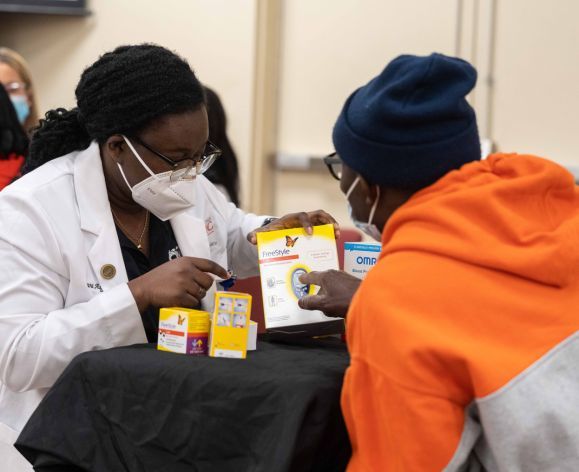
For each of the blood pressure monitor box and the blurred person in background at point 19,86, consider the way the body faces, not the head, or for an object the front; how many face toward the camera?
2

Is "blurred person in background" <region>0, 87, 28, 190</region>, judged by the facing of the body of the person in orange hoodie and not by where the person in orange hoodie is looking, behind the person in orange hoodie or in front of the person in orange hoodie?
in front

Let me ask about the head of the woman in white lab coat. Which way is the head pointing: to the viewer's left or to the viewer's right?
to the viewer's right

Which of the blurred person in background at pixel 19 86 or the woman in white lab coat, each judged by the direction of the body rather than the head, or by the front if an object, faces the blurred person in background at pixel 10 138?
the blurred person in background at pixel 19 86

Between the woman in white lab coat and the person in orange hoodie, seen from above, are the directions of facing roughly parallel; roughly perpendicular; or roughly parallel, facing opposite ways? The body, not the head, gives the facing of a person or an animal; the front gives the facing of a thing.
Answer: roughly parallel, facing opposite ways

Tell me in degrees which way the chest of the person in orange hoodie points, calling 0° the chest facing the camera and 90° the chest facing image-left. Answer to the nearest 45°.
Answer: approximately 135°

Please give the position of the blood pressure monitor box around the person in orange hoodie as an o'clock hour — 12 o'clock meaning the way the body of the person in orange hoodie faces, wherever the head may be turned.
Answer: The blood pressure monitor box is roughly at 1 o'clock from the person in orange hoodie.

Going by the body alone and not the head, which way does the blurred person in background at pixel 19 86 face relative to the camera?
toward the camera

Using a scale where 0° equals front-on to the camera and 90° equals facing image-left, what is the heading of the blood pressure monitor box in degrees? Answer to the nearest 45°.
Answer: approximately 0°

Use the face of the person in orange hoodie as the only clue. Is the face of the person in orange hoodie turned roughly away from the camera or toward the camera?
away from the camera

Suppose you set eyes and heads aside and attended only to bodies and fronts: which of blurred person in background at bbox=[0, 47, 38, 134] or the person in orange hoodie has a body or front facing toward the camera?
the blurred person in background
